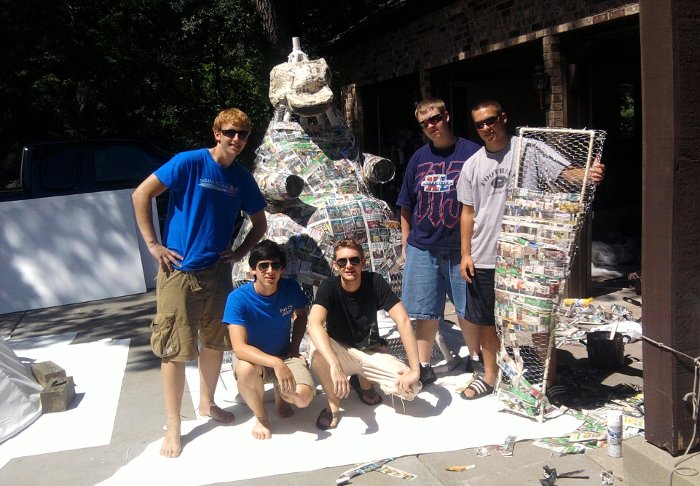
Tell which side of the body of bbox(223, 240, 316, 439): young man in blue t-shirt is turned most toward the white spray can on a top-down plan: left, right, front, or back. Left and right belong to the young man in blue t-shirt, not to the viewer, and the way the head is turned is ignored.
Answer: left

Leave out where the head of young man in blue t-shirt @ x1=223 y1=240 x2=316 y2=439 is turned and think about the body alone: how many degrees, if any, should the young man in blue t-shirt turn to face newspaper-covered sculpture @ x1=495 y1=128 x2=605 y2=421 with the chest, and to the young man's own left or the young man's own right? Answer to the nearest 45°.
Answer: approximately 90° to the young man's own left

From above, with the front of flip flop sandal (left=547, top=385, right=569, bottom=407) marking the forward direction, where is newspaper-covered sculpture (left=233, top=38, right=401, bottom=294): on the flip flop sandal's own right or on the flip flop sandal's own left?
on the flip flop sandal's own right

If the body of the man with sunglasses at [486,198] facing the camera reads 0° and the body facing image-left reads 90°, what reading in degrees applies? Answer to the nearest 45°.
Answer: approximately 0°

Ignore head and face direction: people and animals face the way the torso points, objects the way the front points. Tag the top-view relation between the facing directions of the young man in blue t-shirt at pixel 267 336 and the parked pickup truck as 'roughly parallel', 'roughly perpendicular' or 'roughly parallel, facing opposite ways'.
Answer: roughly perpendicular

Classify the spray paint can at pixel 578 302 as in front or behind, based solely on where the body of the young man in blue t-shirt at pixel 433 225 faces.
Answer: behind
